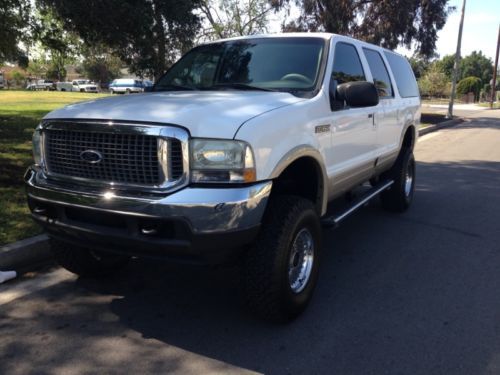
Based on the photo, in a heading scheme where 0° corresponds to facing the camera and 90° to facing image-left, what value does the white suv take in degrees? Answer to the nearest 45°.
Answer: approximately 45°

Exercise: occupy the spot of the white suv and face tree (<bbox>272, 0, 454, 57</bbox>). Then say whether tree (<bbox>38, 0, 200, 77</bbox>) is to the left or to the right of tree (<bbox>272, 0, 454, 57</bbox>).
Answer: left

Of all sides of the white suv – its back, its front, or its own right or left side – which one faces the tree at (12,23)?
right

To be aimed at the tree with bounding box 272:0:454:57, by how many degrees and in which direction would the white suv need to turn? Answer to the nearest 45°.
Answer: approximately 135° to its right

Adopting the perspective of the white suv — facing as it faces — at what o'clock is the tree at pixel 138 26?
The tree is roughly at 4 o'clock from the white suv.
